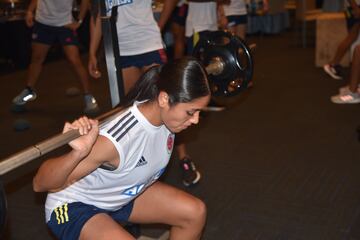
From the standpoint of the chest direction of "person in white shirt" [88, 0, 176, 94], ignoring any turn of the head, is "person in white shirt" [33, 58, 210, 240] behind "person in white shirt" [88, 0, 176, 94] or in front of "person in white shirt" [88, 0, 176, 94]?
in front

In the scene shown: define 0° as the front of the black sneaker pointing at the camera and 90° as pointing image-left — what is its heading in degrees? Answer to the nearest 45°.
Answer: approximately 315°

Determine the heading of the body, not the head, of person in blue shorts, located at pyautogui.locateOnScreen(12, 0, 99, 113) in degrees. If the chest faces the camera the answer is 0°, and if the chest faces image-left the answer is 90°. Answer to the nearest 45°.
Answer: approximately 0°

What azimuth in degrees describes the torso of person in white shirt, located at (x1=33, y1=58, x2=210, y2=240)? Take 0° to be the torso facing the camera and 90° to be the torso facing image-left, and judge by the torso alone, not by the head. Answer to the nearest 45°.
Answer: approximately 315°

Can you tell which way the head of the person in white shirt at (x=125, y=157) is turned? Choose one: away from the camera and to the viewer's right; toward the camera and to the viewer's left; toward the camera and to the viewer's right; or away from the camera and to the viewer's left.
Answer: toward the camera and to the viewer's right

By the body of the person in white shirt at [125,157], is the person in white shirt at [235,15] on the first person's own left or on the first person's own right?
on the first person's own left

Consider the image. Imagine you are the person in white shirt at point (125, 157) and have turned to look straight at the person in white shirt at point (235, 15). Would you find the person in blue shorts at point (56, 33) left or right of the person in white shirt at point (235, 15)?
left
